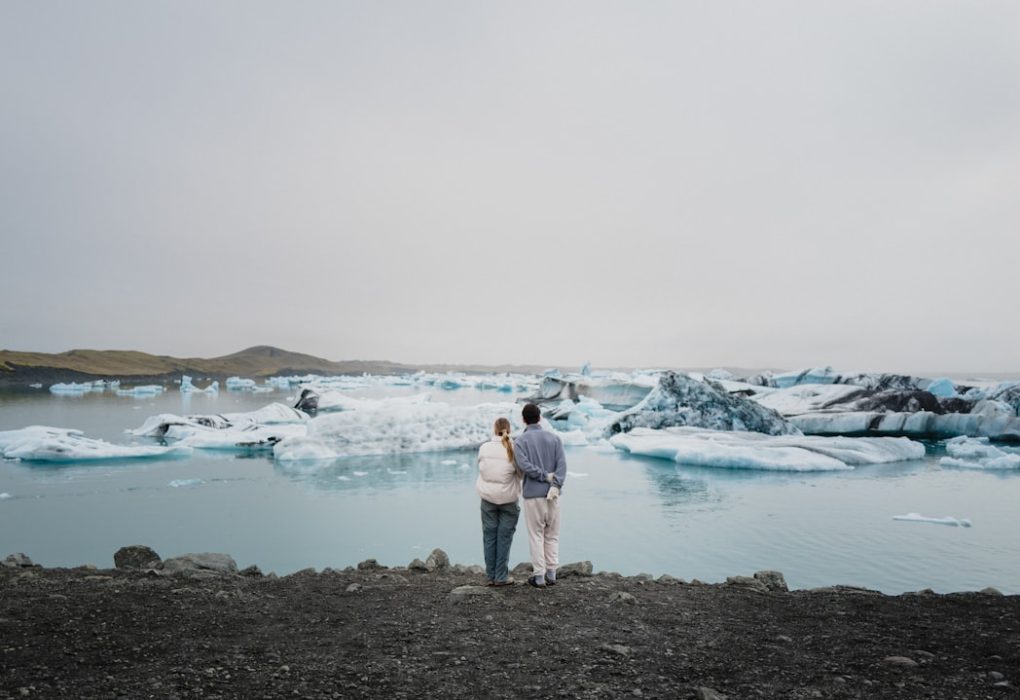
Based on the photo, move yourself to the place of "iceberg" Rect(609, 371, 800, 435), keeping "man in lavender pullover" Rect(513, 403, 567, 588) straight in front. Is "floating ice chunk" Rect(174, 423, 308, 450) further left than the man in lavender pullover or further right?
right

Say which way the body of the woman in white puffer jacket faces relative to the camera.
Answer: away from the camera

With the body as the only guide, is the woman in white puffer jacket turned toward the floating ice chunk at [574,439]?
yes

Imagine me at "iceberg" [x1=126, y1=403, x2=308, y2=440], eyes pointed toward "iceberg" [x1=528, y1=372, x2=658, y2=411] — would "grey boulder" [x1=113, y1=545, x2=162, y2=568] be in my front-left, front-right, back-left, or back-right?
back-right

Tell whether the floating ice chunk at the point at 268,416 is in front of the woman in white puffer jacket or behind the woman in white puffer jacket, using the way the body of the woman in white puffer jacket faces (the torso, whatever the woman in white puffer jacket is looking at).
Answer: in front

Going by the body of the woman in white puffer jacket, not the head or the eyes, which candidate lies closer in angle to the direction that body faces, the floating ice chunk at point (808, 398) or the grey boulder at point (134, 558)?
the floating ice chunk

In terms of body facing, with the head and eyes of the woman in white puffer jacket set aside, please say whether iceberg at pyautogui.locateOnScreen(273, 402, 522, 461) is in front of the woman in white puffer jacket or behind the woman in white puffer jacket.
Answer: in front

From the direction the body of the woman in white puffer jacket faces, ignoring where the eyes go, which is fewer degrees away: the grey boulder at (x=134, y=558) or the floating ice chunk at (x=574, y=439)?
the floating ice chunk

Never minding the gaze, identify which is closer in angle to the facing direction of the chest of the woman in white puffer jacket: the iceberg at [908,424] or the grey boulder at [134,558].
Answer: the iceberg

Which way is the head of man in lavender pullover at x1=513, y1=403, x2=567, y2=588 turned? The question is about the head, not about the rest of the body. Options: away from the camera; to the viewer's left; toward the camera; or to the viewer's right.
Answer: away from the camera

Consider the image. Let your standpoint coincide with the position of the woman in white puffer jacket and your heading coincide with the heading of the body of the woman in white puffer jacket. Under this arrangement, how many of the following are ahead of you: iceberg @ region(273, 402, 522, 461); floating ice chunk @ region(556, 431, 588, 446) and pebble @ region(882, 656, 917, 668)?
2

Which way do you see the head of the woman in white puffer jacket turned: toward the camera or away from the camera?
away from the camera
